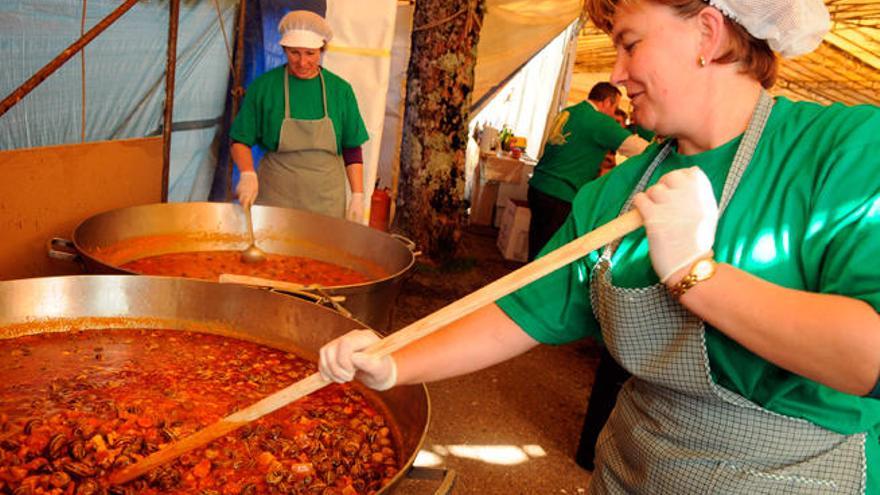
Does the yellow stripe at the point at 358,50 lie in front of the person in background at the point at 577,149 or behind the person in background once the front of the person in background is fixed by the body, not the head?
behind

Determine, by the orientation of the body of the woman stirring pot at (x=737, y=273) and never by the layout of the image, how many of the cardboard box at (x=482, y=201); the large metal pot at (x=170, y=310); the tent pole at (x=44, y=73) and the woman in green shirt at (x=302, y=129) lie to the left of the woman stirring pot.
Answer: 0

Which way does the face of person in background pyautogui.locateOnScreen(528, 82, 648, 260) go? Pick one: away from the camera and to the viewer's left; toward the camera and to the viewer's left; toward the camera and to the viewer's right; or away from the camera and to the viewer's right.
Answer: away from the camera and to the viewer's right

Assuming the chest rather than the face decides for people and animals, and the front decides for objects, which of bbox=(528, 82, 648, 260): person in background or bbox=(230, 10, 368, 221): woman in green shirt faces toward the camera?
the woman in green shirt

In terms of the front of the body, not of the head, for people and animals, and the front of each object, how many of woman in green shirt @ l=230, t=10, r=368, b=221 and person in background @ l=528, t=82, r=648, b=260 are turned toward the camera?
1

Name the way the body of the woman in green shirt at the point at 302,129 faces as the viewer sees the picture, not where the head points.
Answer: toward the camera

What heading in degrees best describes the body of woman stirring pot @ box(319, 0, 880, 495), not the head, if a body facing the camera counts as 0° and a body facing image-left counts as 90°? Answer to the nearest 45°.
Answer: approximately 45°

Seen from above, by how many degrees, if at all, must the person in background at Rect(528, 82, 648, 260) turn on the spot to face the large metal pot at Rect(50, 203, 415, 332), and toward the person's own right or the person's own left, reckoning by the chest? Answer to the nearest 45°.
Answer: approximately 135° to the person's own right

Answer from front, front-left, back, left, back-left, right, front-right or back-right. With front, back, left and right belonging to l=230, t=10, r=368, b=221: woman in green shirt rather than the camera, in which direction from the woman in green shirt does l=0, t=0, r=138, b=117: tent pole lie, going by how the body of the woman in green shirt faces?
front-right

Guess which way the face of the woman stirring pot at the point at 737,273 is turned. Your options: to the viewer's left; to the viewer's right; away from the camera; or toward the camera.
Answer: to the viewer's left

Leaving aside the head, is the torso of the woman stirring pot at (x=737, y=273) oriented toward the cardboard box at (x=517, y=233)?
no

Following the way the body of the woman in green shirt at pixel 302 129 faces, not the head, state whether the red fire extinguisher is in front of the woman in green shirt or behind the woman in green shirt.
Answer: behind

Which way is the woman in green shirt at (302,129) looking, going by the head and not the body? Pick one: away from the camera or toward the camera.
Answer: toward the camera

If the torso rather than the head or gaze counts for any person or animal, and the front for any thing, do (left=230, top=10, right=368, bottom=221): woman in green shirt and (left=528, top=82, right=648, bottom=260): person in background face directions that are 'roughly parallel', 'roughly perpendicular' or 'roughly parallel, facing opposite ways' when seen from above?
roughly perpendicular

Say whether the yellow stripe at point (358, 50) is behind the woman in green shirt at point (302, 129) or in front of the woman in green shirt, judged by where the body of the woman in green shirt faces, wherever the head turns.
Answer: behind
